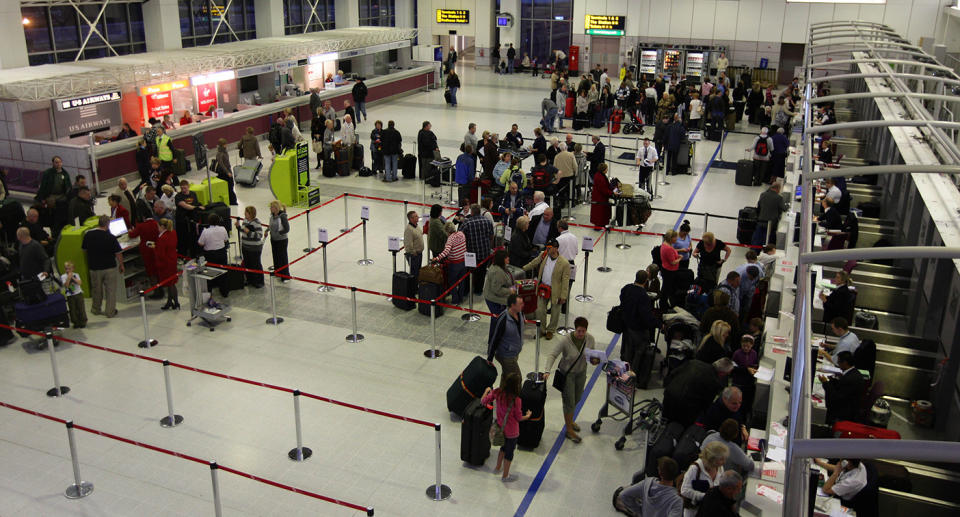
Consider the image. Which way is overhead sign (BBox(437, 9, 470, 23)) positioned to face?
toward the camera

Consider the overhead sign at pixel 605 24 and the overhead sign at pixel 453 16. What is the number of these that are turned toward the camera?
2

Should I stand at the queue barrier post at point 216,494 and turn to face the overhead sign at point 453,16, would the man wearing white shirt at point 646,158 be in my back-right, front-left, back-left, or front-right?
front-right

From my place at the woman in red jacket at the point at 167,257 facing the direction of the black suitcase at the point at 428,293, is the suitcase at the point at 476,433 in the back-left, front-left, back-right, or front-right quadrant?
front-right

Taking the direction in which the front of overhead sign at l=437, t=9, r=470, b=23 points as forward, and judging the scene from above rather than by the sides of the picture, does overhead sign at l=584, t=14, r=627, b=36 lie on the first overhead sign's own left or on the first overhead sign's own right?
on the first overhead sign's own left

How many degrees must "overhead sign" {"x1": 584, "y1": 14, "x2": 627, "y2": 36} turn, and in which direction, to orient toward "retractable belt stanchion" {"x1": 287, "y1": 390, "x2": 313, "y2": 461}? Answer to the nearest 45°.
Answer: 0° — it already faces it

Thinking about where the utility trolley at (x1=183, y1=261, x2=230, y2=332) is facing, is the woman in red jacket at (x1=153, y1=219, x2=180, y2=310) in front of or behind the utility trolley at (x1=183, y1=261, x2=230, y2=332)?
behind

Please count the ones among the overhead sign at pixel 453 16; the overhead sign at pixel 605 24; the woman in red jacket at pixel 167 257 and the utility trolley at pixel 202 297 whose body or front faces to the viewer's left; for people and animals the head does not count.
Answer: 1

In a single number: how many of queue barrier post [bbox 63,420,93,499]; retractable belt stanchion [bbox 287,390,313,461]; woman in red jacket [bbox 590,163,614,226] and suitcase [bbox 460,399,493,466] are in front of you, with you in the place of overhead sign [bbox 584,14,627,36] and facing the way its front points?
4

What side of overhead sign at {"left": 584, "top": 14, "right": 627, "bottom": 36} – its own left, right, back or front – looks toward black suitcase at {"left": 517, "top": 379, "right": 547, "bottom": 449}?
front

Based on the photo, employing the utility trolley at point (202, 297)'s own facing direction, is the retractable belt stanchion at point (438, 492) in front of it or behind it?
in front

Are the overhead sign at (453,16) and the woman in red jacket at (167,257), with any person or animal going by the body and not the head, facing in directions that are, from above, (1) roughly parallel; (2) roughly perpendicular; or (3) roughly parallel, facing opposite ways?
roughly perpendicular

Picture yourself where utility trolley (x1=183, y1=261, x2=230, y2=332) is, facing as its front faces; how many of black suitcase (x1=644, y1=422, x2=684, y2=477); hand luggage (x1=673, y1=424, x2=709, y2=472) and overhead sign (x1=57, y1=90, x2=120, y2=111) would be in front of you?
2

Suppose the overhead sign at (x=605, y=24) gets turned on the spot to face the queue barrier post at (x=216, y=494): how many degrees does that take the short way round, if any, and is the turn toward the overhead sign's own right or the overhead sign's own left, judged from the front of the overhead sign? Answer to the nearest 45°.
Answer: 0° — it already faces it

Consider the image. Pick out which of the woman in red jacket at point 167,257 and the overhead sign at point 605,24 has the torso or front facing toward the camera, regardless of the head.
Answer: the overhead sign

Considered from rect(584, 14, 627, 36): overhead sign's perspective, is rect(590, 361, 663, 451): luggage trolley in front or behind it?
in front

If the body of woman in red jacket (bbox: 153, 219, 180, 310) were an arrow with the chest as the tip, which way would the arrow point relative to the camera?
to the viewer's left

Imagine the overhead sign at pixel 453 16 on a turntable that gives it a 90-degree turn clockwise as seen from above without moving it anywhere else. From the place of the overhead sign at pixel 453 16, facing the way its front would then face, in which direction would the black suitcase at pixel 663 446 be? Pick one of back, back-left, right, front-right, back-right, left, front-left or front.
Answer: left
